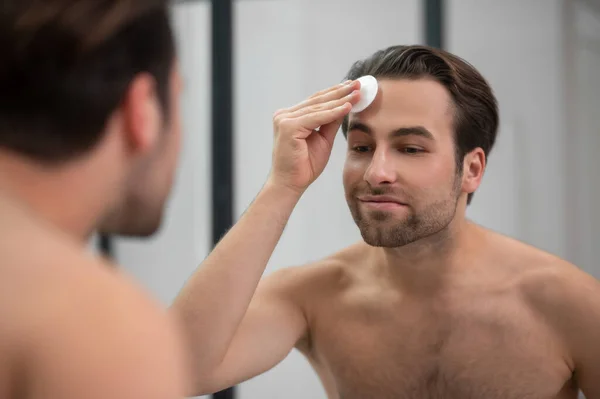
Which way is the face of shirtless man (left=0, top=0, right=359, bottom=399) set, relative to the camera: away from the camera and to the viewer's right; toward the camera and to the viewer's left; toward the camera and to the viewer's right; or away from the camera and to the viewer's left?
away from the camera and to the viewer's right

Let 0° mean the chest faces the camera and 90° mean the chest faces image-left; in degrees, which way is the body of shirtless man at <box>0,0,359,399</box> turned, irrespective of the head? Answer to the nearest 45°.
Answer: approximately 225°
